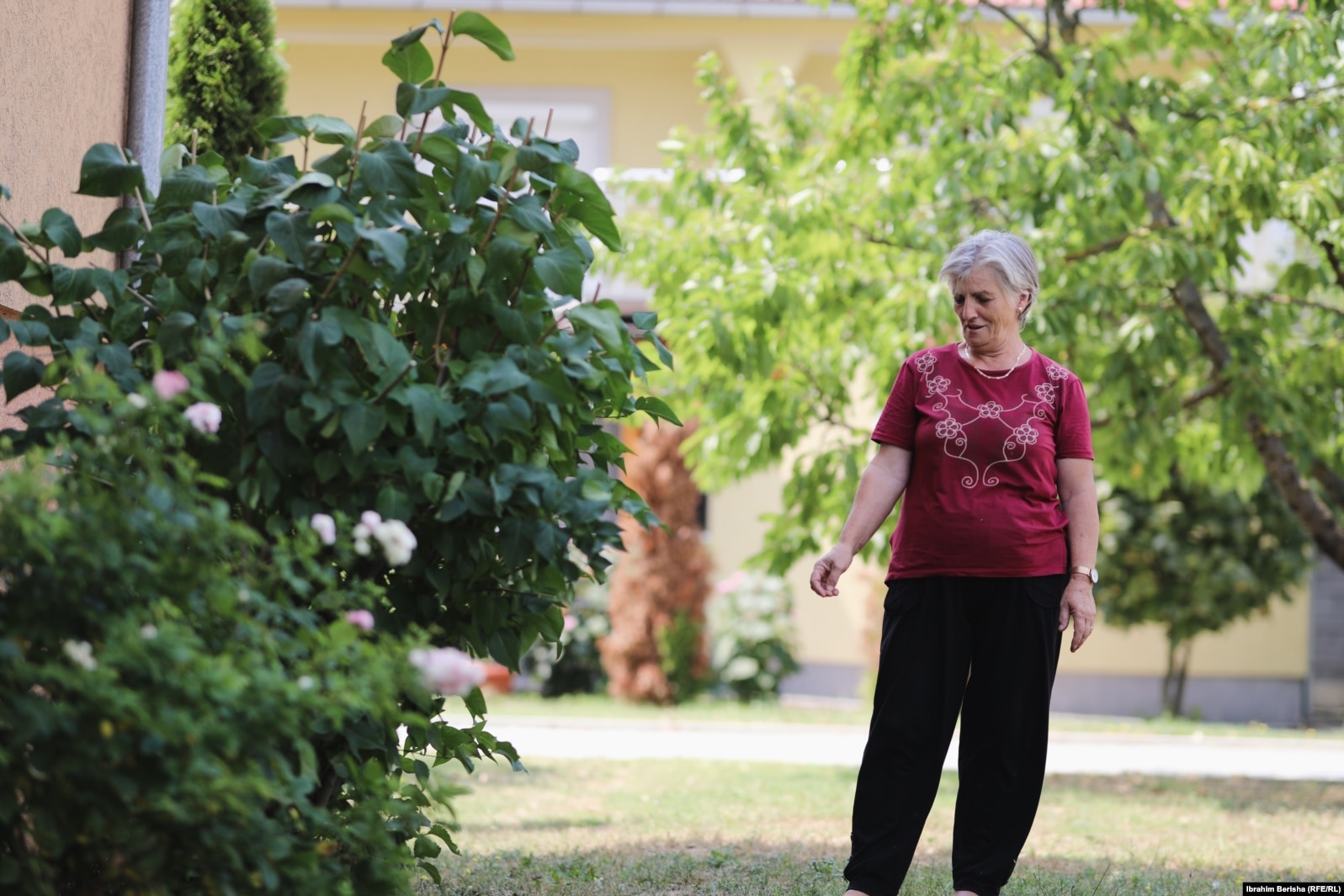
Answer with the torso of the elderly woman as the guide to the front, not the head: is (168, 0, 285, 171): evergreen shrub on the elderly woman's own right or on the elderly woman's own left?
on the elderly woman's own right

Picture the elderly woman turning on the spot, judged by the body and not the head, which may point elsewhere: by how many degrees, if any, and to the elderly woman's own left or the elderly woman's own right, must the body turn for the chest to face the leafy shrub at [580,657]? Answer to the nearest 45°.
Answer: approximately 180°

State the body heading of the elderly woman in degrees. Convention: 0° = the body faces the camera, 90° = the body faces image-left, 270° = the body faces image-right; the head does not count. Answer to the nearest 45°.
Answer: approximately 0°

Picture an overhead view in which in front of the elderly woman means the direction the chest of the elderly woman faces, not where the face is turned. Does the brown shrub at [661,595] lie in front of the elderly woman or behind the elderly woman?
behind

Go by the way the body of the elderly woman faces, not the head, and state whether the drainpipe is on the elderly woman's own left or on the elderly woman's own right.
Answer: on the elderly woman's own right

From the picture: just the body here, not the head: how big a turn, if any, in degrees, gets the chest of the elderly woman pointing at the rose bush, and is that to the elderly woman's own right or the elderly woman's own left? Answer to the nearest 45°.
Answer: approximately 45° to the elderly woman's own right

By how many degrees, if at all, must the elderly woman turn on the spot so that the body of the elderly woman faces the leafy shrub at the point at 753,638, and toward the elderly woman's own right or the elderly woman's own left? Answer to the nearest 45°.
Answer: approximately 180°

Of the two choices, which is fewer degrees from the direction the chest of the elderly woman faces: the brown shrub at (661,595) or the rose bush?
the rose bush
